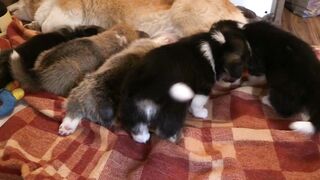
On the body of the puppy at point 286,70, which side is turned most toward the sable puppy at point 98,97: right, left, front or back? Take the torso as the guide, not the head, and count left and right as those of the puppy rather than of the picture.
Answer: left

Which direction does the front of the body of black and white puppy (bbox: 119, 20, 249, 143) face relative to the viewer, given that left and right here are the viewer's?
facing away from the viewer and to the right of the viewer

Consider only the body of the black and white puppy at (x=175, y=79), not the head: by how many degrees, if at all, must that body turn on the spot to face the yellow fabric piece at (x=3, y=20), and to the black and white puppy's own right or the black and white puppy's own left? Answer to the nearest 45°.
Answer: approximately 90° to the black and white puppy's own left

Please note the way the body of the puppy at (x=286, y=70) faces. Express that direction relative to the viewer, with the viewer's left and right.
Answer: facing away from the viewer and to the left of the viewer

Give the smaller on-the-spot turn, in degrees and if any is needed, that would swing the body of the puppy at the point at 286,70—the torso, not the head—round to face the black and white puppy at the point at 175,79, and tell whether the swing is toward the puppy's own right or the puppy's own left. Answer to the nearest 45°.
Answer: approximately 90° to the puppy's own left

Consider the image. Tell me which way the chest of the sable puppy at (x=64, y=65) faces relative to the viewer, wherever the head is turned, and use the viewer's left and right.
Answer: facing away from the viewer and to the right of the viewer

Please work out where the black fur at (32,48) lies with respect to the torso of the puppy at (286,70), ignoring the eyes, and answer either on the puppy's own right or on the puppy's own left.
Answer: on the puppy's own left
